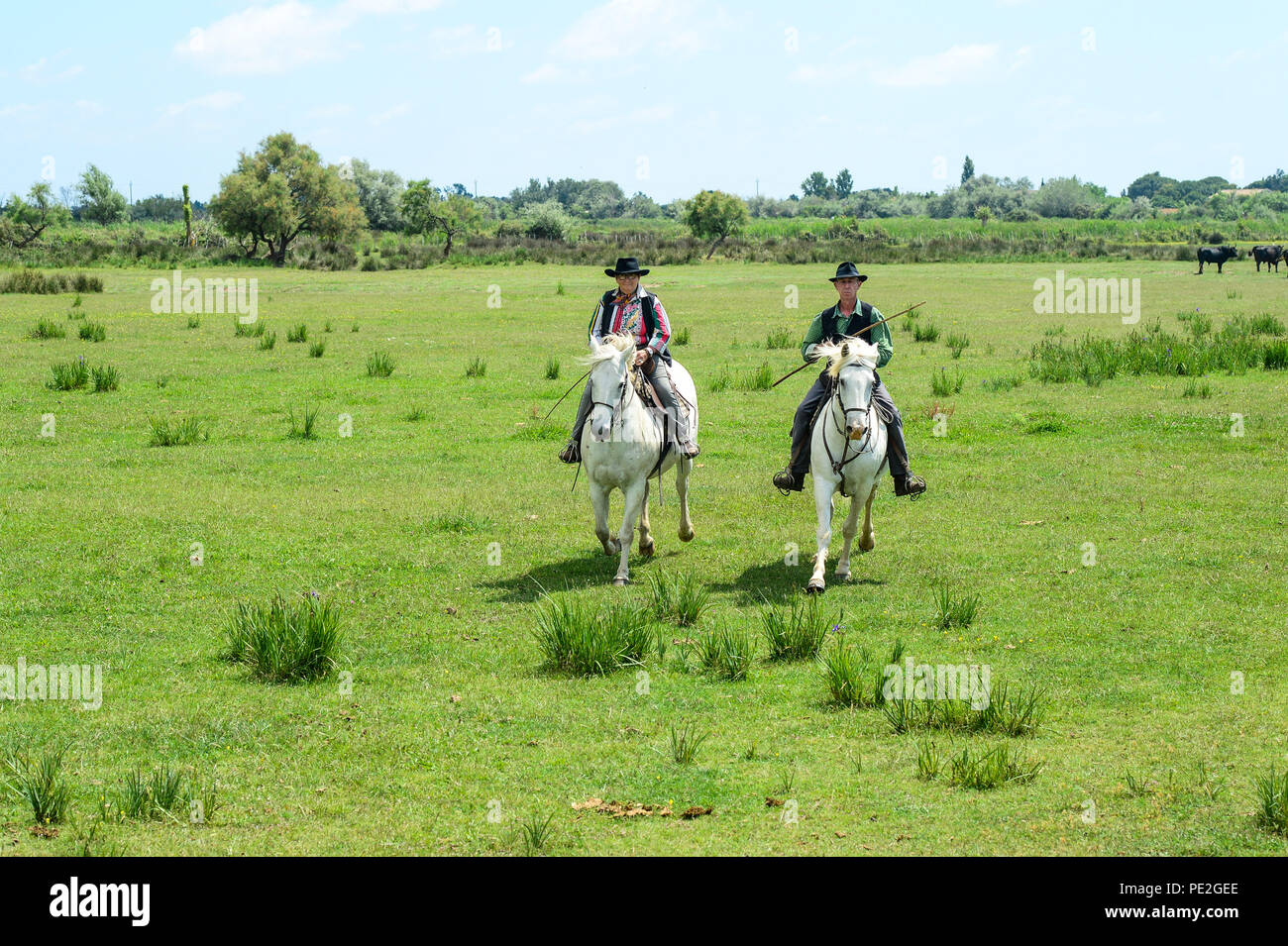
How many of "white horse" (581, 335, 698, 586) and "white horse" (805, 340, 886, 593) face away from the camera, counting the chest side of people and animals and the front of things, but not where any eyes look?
0

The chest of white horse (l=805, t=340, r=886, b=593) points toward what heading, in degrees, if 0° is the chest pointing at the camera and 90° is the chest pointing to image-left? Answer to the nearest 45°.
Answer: approximately 0°

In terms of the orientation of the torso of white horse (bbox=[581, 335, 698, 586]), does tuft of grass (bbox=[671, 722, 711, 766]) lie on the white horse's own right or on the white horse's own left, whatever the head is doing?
on the white horse's own left

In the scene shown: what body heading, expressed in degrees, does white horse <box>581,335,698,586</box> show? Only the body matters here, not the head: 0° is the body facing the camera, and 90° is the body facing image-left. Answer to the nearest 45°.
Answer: approximately 45°

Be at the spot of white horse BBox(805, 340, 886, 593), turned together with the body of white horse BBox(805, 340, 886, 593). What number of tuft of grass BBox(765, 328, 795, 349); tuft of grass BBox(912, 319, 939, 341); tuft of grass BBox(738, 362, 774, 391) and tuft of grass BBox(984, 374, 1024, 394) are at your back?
4

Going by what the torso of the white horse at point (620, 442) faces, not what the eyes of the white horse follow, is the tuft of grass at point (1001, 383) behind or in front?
behind

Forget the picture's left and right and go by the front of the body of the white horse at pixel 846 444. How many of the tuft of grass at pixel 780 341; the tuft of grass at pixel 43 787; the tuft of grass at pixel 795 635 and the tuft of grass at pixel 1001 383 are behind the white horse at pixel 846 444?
2

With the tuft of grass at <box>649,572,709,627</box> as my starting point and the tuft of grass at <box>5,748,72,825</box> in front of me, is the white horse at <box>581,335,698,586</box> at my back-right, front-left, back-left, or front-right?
back-right

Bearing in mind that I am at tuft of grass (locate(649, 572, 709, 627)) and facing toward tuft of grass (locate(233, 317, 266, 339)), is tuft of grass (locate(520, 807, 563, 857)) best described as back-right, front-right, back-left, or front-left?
back-left

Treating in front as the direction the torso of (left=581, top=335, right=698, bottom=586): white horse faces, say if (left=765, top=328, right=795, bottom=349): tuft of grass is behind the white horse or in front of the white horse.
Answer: behind

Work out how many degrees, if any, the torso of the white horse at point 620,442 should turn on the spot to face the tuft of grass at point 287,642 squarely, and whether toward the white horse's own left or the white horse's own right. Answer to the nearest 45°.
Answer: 0° — it already faces it
